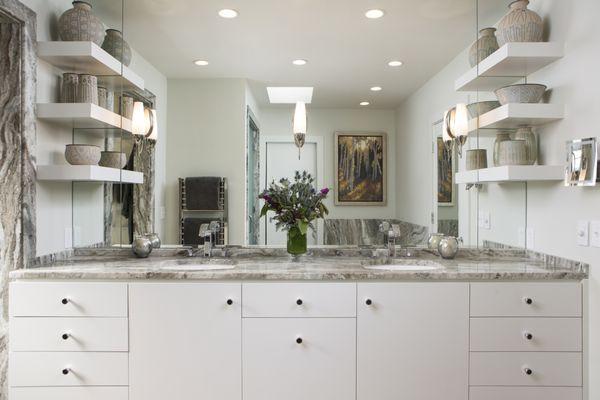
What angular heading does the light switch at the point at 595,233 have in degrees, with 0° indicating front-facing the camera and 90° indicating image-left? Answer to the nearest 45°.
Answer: approximately 45°

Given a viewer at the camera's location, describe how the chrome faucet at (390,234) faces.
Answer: facing the viewer

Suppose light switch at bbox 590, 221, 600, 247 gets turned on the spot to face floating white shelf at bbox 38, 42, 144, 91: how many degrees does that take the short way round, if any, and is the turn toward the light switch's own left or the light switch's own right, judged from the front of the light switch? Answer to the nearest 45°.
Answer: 0° — it already faces it

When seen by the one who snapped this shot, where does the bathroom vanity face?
facing the viewer

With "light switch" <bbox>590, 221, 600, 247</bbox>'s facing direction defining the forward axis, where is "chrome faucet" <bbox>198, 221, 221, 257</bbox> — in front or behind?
in front

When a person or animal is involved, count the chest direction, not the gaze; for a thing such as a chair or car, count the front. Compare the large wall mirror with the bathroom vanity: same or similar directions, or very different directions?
same or similar directions

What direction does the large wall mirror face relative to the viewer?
toward the camera

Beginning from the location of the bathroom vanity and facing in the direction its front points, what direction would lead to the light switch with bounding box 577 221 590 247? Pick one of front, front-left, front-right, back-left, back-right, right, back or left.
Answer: left
